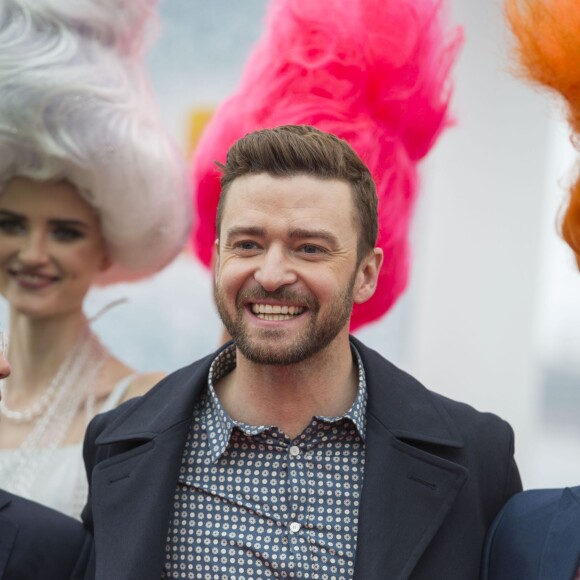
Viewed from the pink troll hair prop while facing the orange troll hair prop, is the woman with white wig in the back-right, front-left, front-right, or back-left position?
back-right

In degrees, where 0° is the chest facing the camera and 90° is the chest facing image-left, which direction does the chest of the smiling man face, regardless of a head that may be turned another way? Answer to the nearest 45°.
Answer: approximately 0°

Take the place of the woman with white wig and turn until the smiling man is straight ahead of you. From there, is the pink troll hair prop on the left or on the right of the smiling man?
left

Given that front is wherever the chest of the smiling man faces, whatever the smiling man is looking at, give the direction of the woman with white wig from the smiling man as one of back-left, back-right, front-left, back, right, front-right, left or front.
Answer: back-right
